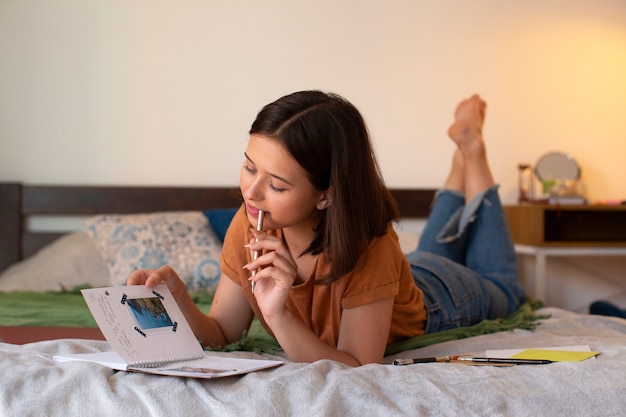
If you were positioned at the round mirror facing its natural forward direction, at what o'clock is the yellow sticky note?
The yellow sticky note is roughly at 12 o'clock from the round mirror.

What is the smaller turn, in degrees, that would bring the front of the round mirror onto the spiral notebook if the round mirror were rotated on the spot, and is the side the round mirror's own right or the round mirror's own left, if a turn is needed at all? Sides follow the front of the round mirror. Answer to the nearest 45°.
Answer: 0° — it already faces it

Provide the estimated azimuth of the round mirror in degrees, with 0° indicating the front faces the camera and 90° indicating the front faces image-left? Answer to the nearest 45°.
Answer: approximately 0°

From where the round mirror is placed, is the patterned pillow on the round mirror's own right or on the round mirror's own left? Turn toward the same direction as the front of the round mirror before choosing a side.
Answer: on the round mirror's own right
